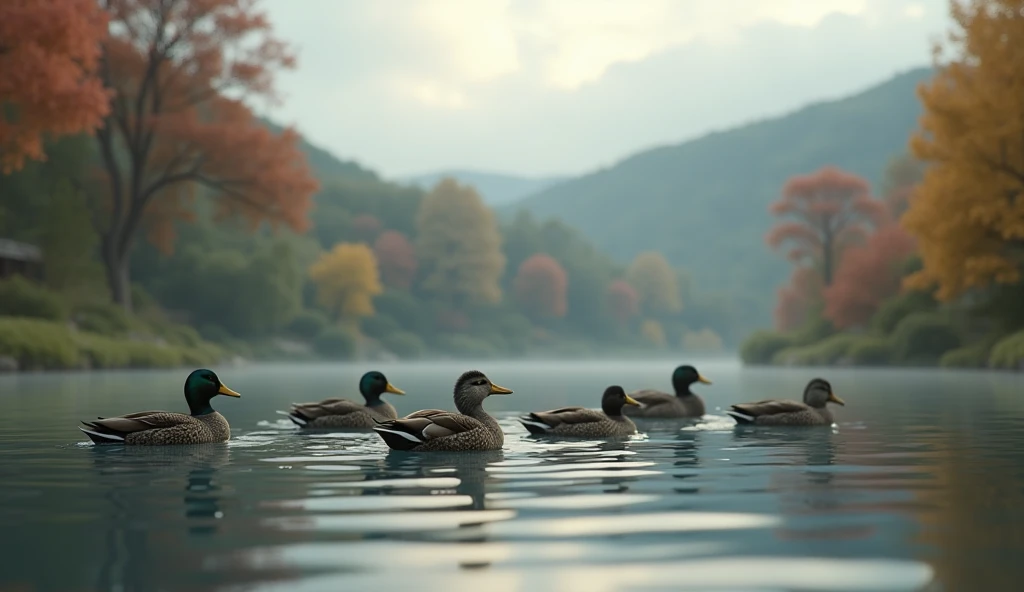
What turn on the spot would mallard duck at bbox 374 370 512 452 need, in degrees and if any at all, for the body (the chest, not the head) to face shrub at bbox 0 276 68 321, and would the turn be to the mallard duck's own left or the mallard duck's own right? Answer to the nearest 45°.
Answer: approximately 135° to the mallard duck's own left

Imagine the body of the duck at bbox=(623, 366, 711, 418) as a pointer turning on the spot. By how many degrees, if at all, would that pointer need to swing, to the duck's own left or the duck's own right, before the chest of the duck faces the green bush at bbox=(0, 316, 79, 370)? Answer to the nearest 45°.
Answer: approximately 135° to the duck's own left

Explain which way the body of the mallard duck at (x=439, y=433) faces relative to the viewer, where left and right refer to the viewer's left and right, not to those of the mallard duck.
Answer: facing to the right of the viewer

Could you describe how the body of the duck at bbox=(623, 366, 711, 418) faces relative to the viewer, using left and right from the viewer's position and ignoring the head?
facing to the right of the viewer

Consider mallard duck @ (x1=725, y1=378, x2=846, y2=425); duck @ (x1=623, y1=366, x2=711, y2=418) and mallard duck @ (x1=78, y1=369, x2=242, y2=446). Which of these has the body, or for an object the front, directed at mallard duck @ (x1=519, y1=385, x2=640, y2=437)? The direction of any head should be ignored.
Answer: mallard duck @ (x1=78, y1=369, x2=242, y2=446)

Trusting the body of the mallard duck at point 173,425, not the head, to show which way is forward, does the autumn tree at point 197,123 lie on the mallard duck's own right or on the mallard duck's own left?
on the mallard duck's own left

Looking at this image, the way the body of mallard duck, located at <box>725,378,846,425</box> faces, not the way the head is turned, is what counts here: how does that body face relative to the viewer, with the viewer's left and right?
facing to the right of the viewer
